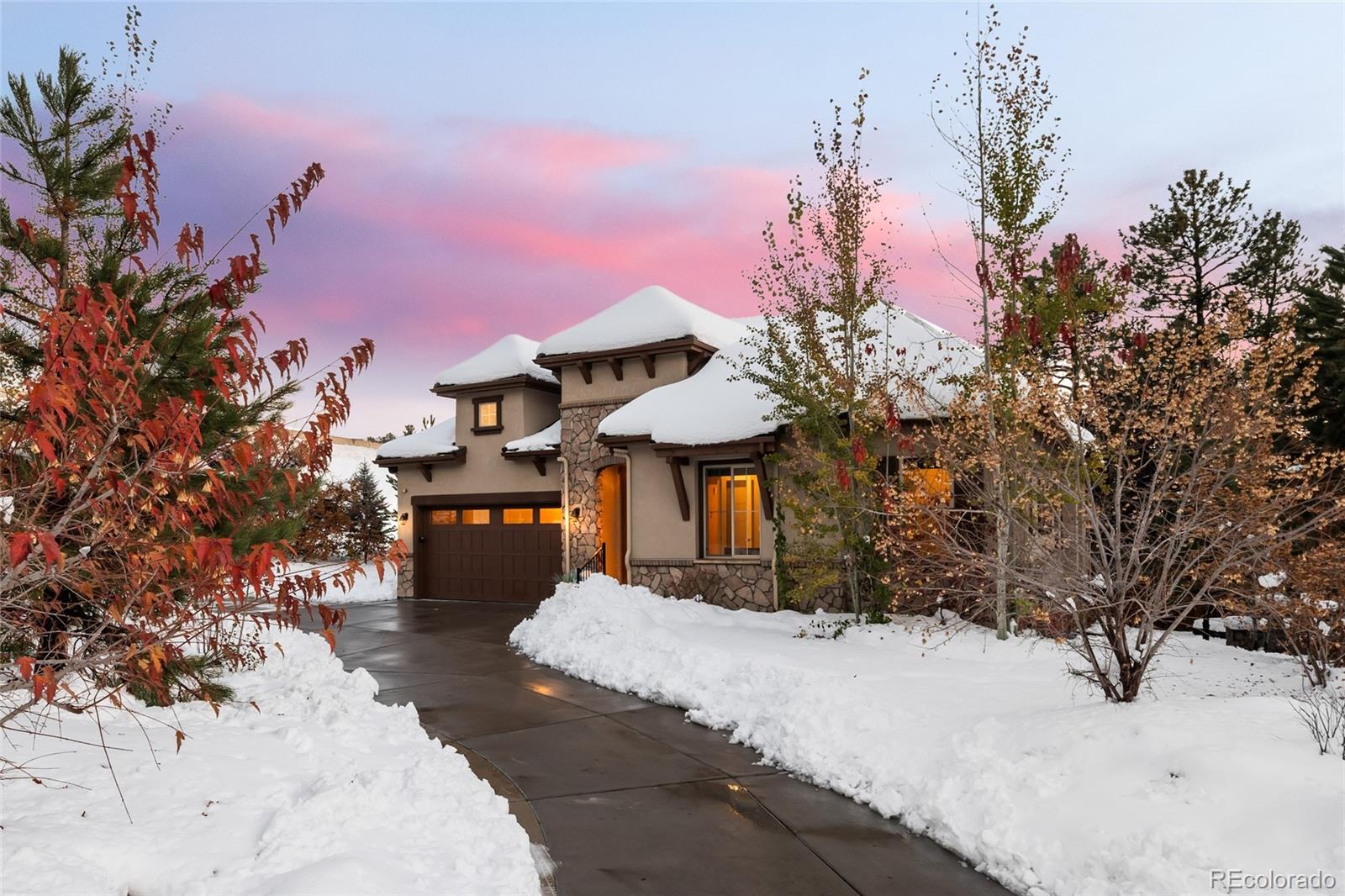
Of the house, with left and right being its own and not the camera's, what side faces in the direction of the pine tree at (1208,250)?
left

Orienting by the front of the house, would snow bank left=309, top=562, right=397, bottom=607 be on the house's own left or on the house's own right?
on the house's own right

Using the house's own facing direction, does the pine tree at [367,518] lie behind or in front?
behind

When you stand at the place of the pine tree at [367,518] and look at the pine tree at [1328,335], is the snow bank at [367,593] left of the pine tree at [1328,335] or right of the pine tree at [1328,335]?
right

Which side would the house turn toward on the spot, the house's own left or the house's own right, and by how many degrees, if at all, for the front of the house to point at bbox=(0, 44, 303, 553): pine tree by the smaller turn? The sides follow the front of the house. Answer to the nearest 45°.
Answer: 0° — it already faces it

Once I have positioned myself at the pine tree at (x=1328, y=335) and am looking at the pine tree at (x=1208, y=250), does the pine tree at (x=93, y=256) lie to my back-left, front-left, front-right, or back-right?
back-left

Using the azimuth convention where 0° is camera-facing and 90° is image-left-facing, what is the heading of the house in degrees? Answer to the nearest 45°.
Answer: approximately 0°

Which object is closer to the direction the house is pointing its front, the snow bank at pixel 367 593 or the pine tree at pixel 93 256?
the pine tree

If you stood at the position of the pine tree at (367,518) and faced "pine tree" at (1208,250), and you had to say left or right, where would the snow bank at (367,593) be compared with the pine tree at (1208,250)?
right

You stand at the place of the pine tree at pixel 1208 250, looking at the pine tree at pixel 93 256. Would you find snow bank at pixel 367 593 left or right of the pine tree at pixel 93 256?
right
